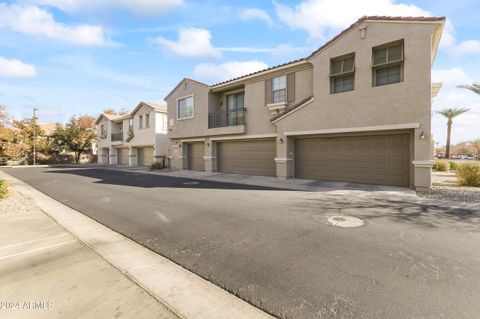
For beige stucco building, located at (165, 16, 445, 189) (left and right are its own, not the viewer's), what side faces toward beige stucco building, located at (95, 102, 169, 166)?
right

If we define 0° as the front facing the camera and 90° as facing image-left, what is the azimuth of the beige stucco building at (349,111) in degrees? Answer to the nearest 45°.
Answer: approximately 45°

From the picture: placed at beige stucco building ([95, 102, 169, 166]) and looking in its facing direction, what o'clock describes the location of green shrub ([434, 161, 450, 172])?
The green shrub is roughly at 9 o'clock from the beige stucco building.

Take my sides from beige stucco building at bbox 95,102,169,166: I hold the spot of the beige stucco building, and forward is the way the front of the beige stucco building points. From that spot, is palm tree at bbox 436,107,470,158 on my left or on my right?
on my left

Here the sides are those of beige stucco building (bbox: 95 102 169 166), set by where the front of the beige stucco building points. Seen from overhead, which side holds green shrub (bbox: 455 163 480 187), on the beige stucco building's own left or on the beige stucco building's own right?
on the beige stucco building's own left

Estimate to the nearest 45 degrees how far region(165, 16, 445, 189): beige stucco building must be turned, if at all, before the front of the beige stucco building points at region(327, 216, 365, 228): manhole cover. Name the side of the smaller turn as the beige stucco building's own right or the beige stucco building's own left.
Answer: approximately 45° to the beige stucco building's own left

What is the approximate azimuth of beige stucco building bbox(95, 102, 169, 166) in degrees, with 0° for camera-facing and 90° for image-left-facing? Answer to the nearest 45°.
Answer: approximately 45°

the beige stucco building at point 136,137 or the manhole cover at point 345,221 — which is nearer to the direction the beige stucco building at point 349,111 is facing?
the manhole cover

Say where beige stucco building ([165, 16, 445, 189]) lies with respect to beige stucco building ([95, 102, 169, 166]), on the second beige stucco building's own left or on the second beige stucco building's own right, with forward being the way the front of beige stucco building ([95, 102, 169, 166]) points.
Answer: on the second beige stucco building's own left

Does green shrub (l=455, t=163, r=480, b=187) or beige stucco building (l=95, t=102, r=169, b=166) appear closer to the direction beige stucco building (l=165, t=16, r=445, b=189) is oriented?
the beige stucco building

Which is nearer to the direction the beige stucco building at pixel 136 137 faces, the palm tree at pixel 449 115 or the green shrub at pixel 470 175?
the green shrub

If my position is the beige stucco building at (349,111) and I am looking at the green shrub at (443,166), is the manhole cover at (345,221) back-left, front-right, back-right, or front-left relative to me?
back-right

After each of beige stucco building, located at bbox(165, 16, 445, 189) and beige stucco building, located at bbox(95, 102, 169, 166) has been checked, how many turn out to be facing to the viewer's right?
0
